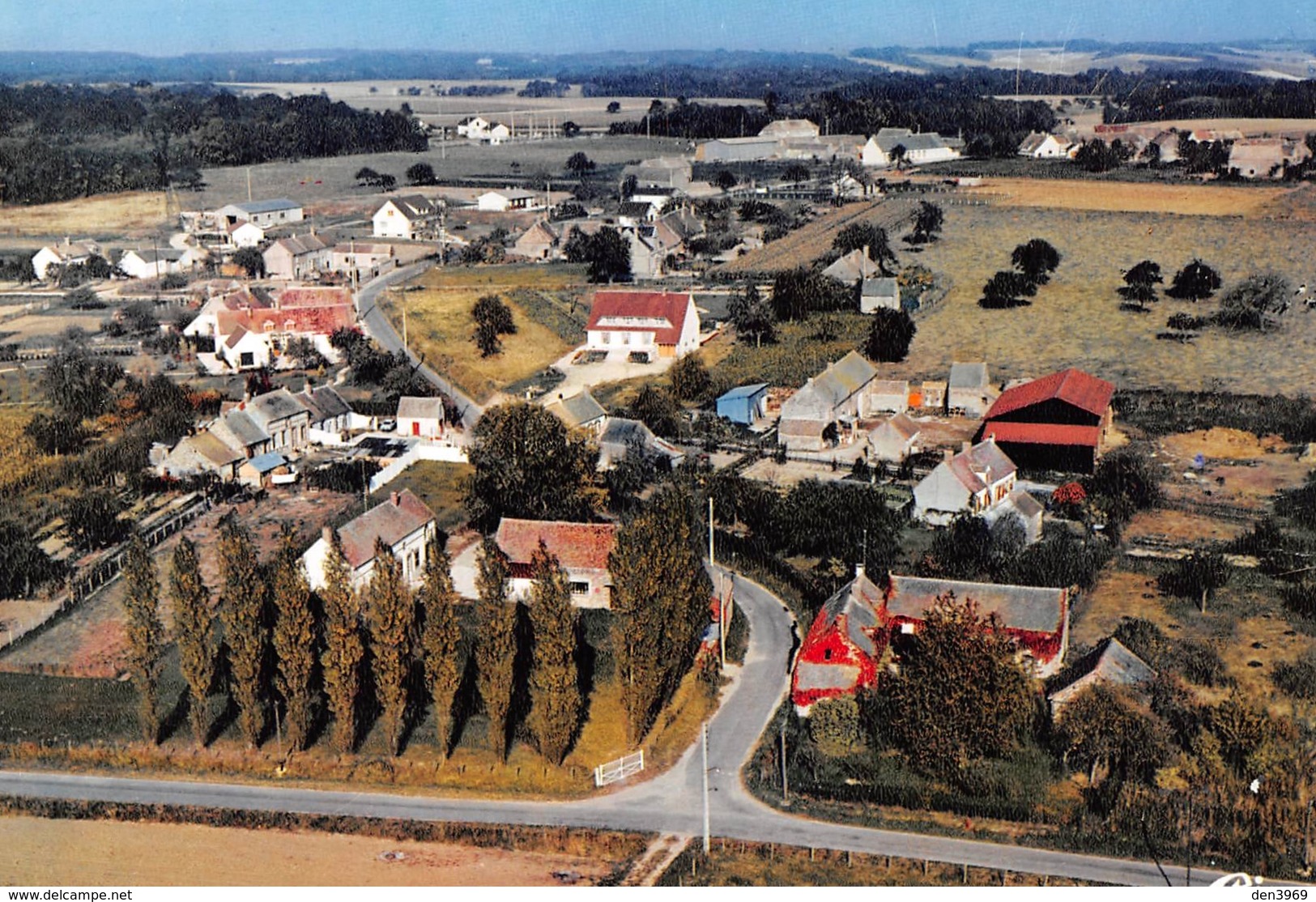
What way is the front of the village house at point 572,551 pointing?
toward the camera

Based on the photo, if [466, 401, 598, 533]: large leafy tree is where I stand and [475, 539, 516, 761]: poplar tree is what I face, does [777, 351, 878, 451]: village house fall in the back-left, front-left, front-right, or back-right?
back-left

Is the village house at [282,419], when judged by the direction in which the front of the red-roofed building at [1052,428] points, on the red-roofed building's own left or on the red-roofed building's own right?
on the red-roofed building's own right

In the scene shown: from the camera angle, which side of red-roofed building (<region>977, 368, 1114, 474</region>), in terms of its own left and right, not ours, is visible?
front

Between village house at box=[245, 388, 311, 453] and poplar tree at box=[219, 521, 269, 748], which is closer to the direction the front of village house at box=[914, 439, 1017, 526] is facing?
the poplar tree

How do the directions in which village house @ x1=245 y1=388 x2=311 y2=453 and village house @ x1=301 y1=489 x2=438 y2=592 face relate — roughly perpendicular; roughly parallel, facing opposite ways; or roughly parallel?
roughly parallel

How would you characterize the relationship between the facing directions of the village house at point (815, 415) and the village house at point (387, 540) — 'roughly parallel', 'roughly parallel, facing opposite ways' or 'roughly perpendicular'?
roughly parallel

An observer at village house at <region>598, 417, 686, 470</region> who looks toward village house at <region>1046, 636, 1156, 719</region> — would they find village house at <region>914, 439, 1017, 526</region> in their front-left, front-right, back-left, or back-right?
front-left

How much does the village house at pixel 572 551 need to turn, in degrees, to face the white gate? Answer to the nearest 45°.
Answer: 0° — it already faces it

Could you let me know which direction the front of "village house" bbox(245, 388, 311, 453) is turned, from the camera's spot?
facing the viewer and to the right of the viewer

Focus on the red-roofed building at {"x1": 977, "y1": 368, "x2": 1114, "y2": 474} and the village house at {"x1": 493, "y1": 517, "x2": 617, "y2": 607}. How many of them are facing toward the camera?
2

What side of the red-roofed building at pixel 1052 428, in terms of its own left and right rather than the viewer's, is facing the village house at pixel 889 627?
front

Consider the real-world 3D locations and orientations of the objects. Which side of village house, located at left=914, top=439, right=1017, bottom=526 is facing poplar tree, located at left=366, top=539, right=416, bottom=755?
right

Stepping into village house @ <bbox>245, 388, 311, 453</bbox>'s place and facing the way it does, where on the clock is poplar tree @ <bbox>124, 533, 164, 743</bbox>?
The poplar tree is roughly at 2 o'clock from the village house.

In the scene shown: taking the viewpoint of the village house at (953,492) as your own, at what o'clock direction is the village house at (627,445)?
the village house at (627,445) is roughly at 5 o'clock from the village house at (953,492).

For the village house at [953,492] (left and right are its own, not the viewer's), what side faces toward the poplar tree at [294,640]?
right
